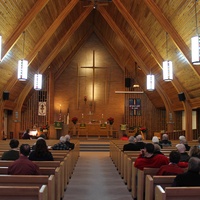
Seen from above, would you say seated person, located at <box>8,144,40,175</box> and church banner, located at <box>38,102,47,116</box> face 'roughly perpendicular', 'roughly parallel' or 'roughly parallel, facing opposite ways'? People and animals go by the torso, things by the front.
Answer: roughly parallel, facing opposite ways

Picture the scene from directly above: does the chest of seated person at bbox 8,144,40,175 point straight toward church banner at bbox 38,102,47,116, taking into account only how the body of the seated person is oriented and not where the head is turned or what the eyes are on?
yes

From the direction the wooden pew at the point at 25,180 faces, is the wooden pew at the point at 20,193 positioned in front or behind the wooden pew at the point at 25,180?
behind

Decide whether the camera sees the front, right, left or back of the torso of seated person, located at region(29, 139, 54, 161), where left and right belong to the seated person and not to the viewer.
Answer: back

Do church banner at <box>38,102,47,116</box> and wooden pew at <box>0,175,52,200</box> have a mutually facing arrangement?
yes

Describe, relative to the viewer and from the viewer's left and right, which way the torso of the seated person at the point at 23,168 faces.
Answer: facing away from the viewer

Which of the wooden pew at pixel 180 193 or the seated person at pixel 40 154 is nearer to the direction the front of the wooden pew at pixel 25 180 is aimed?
the seated person

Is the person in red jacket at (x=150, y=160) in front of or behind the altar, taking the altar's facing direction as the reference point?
in front

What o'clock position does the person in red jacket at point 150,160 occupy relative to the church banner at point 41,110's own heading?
The person in red jacket is roughly at 12 o'clock from the church banner.

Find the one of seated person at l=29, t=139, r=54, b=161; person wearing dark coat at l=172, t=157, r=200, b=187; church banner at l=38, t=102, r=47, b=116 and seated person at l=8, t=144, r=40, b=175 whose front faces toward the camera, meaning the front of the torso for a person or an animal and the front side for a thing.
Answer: the church banner

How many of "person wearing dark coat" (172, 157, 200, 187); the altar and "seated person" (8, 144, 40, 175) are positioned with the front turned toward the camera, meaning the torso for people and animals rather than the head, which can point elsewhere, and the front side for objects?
1

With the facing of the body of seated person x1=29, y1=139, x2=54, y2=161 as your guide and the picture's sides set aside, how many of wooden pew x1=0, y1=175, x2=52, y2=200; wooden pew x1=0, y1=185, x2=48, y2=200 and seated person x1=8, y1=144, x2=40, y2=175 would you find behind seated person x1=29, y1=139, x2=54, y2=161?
3

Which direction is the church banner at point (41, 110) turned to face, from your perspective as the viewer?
facing the viewer

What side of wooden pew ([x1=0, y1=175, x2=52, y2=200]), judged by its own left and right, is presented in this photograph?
back

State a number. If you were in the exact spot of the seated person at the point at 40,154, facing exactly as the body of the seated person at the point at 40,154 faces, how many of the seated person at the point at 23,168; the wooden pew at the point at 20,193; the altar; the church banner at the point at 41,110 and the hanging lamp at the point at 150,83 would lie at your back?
2

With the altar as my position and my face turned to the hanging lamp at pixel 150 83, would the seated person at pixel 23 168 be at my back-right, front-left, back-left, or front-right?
front-right

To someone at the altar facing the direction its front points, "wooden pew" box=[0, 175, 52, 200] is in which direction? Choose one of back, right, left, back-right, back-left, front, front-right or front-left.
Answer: front

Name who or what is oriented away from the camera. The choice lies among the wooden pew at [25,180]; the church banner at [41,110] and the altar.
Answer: the wooden pew
